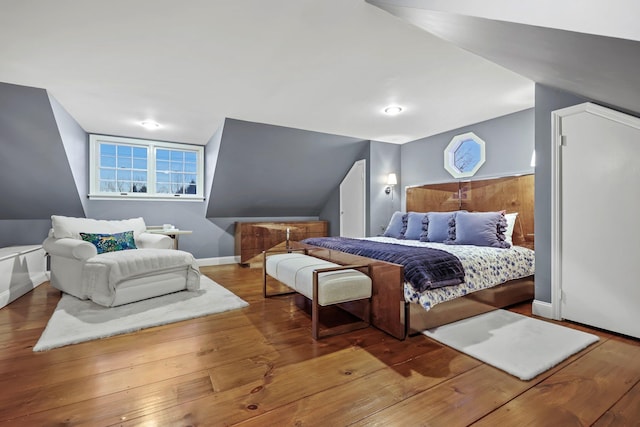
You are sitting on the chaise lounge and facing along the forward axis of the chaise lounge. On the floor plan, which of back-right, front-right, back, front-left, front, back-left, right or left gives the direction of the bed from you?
front

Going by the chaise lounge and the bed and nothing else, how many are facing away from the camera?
0

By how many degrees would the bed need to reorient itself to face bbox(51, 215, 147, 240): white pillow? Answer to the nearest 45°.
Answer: approximately 45° to its right

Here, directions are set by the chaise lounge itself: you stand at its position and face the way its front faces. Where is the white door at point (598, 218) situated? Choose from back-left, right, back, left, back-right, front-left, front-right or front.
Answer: front

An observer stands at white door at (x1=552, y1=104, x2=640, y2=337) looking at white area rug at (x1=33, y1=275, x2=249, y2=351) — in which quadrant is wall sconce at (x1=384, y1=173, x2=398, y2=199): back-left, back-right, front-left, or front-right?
front-right

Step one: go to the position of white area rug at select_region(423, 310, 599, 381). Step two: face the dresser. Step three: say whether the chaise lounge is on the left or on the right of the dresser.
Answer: left

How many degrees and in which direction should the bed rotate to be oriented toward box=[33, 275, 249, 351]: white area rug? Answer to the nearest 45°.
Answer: approximately 45° to its right

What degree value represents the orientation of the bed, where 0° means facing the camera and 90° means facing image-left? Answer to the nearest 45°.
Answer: approximately 45°

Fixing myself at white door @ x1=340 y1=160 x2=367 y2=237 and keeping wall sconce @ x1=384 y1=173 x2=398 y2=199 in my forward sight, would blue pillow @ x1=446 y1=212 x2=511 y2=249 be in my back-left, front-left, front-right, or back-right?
front-right

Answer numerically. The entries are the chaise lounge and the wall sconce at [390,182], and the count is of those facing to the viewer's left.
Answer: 0

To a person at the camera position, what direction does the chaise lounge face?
facing the viewer and to the right of the viewer

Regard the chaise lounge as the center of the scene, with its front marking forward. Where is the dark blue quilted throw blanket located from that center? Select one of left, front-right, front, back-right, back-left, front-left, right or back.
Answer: front

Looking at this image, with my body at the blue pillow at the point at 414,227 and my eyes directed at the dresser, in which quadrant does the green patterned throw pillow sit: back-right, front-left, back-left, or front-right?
front-left
